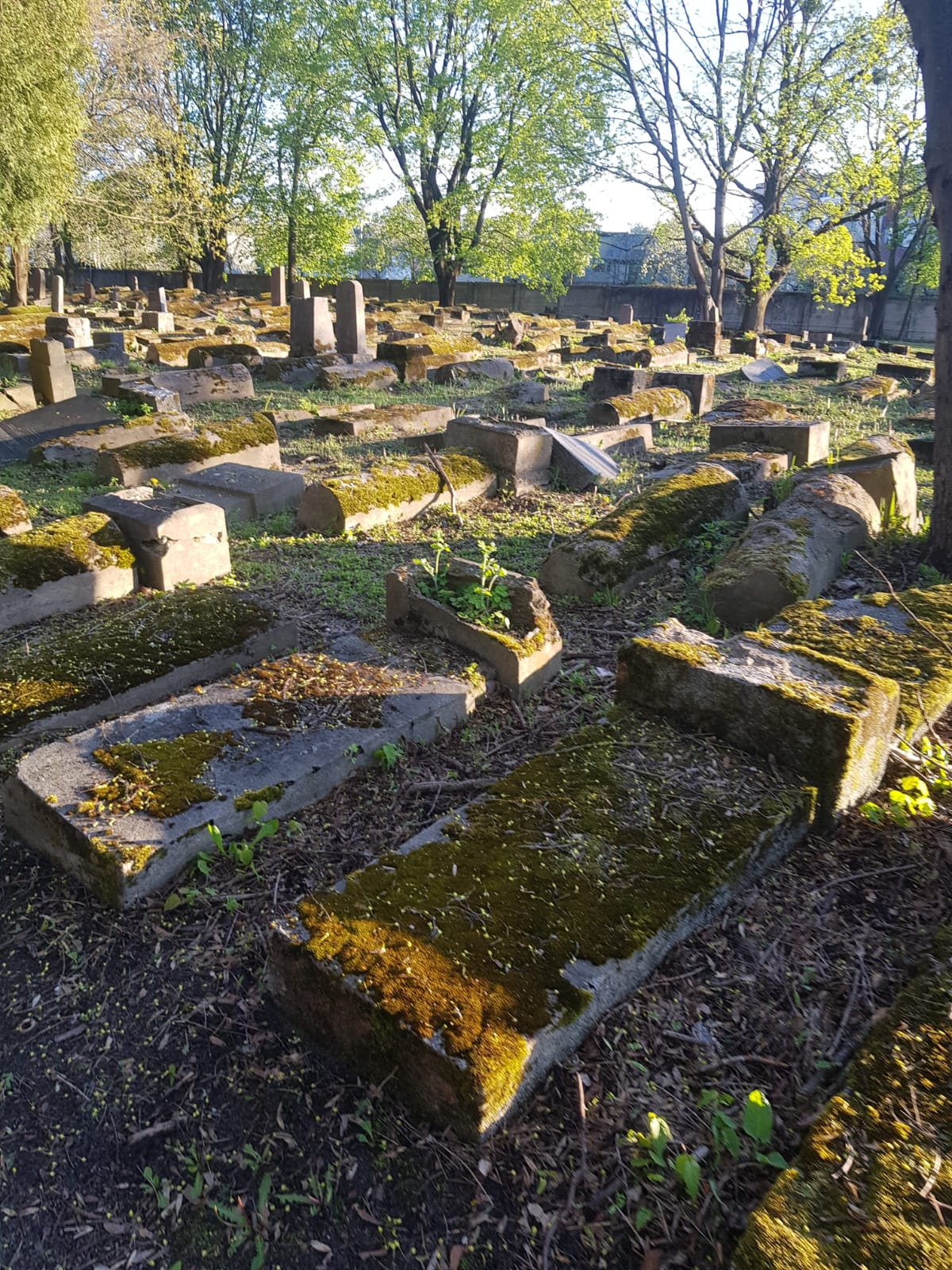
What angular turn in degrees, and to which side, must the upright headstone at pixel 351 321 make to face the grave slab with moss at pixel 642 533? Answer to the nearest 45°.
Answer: approximately 45° to its left

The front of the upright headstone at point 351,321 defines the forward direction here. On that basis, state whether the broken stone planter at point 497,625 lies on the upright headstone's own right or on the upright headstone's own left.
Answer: on the upright headstone's own left

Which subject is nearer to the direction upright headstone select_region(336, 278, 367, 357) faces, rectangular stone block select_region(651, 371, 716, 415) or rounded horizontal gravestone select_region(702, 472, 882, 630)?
the rounded horizontal gravestone

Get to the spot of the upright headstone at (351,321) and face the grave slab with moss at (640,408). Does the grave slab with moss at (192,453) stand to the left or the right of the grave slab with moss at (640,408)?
right

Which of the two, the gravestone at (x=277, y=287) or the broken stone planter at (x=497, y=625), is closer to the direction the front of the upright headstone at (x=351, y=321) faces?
the broken stone planter
